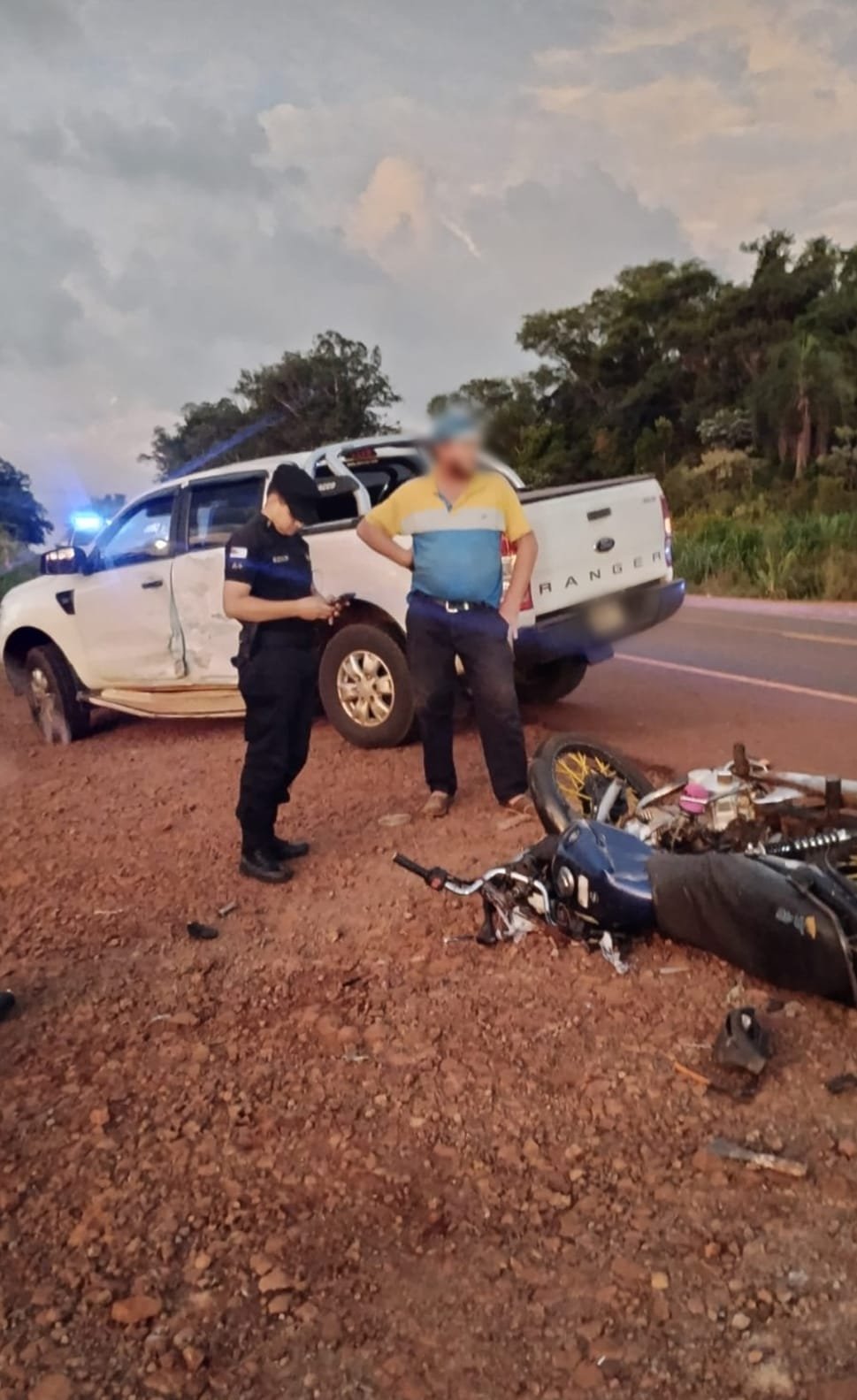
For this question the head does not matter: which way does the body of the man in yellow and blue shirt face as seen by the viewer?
toward the camera

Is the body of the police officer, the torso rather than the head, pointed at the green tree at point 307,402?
no

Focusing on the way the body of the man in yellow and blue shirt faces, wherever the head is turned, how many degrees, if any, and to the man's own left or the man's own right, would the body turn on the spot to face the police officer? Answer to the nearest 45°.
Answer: approximately 45° to the man's own right

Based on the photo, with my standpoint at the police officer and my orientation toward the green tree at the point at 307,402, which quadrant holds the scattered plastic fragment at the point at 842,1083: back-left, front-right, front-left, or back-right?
back-right

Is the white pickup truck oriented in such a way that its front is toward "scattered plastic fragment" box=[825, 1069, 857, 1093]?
no

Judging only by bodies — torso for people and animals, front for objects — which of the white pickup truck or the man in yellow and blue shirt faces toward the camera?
the man in yellow and blue shirt

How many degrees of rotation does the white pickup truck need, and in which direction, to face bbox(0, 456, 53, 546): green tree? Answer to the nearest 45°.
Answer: approximately 45° to its right

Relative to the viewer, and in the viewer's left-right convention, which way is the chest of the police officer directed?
facing the viewer and to the right of the viewer

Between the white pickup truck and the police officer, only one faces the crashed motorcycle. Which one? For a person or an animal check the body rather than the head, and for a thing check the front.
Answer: the police officer

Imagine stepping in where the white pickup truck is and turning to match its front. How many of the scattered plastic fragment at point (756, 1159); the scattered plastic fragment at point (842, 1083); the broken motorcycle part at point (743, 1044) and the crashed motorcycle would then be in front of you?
0

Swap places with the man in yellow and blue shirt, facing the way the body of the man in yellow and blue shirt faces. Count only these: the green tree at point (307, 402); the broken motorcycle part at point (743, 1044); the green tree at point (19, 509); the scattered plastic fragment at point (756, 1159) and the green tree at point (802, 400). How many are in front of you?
2

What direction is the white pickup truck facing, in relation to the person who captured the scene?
facing away from the viewer and to the left of the viewer

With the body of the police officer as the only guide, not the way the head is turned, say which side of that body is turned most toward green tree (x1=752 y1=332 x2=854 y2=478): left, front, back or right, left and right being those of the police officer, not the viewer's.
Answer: left

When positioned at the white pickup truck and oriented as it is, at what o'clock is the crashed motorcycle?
The crashed motorcycle is roughly at 7 o'clock from the white pickup truck.

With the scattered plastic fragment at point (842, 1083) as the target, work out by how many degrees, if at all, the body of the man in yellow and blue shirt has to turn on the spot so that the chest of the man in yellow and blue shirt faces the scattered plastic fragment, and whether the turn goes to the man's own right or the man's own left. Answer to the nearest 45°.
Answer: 0° — they already face it

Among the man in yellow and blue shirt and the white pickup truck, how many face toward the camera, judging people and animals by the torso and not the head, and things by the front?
1

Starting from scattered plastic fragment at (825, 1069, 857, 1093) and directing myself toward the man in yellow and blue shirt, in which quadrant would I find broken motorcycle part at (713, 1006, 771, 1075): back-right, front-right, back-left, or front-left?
front-left
